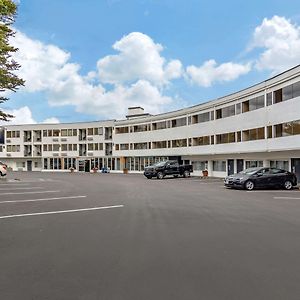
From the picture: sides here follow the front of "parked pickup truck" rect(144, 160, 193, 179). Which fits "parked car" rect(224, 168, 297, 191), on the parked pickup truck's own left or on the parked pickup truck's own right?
on the parked pickup truck's own left

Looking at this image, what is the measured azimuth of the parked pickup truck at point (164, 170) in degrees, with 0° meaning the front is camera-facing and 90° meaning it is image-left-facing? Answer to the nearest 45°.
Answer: approximately 45°
